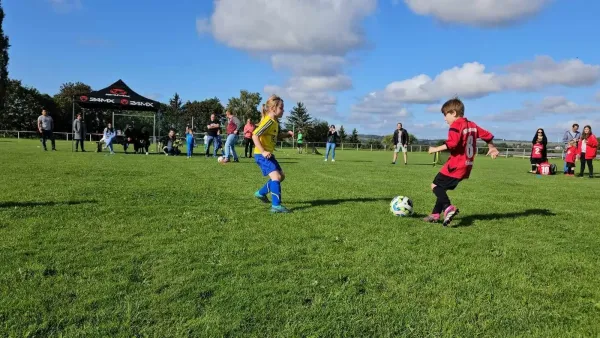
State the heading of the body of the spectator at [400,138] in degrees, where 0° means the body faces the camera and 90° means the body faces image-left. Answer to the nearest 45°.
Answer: approximately 0°

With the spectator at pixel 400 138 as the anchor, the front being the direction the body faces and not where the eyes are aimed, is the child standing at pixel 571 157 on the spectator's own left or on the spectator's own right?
on the spectator's own left

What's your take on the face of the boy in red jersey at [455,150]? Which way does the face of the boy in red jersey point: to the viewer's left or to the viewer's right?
to the viewer's left

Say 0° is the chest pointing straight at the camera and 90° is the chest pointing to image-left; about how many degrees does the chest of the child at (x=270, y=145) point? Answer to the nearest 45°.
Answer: approximately 270°

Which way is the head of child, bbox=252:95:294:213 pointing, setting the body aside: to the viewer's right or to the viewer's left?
to the viewer's right

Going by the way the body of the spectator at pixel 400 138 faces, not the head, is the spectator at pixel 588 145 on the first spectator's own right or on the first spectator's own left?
on the first spectator's own left

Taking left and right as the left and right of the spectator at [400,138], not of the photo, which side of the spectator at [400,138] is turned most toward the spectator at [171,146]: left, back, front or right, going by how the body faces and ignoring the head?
right

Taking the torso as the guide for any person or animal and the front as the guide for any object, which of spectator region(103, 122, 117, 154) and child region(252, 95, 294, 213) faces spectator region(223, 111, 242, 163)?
spectator region(103, 122, 117, 154)
